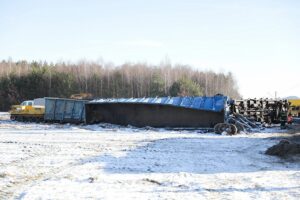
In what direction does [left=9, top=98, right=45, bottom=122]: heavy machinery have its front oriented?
to the viewer's left

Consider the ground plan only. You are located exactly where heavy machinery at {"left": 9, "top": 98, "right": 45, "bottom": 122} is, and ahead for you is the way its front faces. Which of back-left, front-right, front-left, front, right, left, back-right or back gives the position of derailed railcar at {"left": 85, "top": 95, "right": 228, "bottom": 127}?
back-left

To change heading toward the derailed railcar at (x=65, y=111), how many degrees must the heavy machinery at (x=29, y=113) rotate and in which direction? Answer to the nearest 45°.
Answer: approximately 135° to its left
